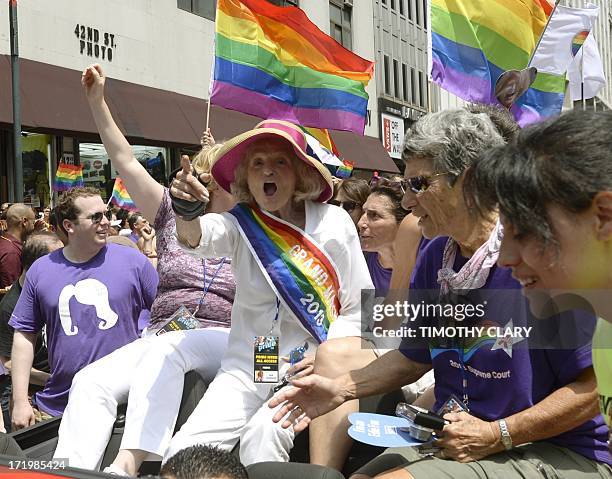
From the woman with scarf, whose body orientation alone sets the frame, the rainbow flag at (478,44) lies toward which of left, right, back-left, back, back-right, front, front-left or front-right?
back-right

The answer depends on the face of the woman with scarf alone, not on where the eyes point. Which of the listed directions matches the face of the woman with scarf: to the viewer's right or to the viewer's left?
to the viewer's left

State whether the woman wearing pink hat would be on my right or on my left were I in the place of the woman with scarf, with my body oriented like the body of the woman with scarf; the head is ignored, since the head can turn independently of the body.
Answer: on my right

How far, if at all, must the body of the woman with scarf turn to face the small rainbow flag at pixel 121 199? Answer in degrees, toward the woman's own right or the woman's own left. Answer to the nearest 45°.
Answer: approximately 90° to the woman's own right

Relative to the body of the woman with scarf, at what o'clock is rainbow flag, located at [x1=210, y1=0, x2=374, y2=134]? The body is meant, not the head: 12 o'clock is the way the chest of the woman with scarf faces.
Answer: The rainbow flag is roughly at 4 o'clock from the woman with scarf.

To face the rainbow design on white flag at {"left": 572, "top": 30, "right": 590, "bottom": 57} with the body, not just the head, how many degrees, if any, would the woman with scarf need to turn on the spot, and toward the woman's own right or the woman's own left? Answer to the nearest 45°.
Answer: approximately 135° to the woman's own right

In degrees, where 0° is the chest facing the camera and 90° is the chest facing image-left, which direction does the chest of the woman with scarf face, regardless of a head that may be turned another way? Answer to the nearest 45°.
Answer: approximately 45°

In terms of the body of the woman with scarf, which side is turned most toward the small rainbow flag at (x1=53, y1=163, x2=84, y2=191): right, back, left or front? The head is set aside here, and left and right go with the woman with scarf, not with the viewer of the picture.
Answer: right
